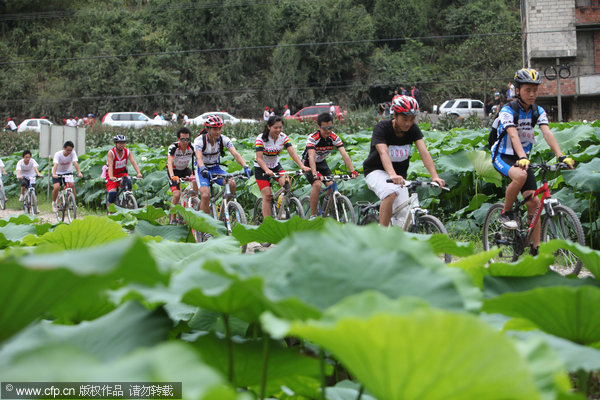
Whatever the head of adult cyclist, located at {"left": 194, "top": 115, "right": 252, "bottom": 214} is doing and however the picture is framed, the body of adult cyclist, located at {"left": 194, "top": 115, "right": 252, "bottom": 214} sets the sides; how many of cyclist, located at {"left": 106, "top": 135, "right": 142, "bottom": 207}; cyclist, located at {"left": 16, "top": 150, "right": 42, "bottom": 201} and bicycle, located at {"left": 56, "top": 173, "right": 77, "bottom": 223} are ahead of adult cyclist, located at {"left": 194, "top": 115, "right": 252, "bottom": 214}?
0

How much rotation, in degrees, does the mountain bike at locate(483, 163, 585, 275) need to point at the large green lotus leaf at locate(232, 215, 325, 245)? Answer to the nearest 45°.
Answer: approximately 135° to its right

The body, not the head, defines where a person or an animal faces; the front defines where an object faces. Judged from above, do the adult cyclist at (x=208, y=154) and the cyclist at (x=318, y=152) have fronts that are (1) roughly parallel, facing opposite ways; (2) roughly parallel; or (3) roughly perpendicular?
roughly parallel

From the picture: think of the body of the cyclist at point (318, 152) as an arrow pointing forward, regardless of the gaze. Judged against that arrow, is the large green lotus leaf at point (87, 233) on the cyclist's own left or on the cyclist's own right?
on the cyclist's own right

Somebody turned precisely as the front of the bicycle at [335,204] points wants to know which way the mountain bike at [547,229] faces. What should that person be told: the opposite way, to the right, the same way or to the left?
the same way

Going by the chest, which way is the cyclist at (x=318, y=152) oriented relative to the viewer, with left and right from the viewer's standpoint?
facing the viewer and to the right of the viewer

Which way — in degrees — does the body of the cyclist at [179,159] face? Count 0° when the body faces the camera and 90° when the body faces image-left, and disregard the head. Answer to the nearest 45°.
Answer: approximately 315°

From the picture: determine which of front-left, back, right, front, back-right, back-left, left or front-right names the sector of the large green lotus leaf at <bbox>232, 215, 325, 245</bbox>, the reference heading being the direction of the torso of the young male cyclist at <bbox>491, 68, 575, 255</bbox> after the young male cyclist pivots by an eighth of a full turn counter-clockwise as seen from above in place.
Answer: right

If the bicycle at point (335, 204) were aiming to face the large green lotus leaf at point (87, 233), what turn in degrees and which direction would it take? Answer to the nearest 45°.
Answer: approximately 45° to its right

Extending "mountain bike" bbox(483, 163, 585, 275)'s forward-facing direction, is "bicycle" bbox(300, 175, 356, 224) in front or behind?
behind

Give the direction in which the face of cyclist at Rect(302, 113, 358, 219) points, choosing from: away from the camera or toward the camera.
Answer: toward the camera

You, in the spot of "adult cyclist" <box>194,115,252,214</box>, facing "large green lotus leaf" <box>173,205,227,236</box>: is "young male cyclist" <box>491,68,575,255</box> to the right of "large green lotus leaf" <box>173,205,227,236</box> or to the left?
left

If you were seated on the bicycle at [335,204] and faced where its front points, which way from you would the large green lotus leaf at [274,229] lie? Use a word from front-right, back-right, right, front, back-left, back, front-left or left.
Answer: front-right

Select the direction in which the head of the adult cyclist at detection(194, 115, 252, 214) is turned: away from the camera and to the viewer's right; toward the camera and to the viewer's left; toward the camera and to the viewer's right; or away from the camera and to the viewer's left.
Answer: toward the camera and to the viewer's right

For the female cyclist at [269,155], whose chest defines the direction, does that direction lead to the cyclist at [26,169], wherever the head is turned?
no
